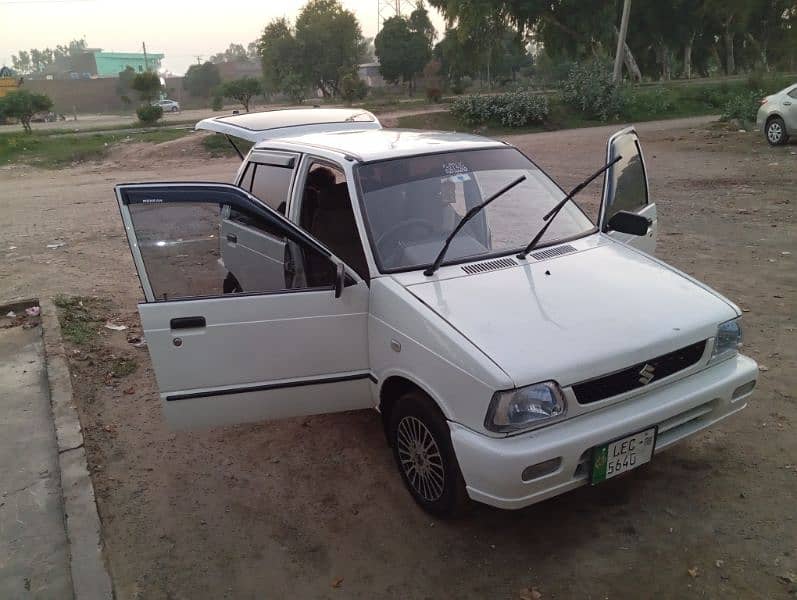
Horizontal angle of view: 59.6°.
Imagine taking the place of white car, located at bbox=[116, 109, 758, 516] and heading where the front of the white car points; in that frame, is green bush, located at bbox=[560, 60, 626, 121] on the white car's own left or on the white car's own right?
on the white car's own left

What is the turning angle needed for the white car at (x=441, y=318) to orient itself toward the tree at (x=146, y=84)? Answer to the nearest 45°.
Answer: approximately 180°

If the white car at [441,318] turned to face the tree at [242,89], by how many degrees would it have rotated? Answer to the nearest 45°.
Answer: approximately 135° to its left

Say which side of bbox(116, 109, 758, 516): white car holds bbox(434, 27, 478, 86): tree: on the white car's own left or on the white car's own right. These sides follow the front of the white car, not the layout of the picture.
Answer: on the white car's own left

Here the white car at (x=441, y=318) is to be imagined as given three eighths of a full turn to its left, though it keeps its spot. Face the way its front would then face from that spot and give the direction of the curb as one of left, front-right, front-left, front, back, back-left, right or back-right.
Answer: left

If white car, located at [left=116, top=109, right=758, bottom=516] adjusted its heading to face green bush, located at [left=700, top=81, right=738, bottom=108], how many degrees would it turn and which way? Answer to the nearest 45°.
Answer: approximately 90° to its left

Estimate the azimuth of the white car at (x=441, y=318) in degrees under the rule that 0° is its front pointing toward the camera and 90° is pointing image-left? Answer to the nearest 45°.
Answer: approximately 315°

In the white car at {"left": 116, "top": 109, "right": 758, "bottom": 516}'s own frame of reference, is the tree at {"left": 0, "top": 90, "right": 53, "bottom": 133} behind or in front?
behind

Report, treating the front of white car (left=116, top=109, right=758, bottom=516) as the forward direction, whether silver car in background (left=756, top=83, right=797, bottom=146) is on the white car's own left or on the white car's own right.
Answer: on the white car's own left

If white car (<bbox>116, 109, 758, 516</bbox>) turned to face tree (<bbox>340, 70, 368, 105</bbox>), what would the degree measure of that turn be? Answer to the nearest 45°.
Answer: approximately 135° to its left

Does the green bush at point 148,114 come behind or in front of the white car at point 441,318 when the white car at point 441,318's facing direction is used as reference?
behind
